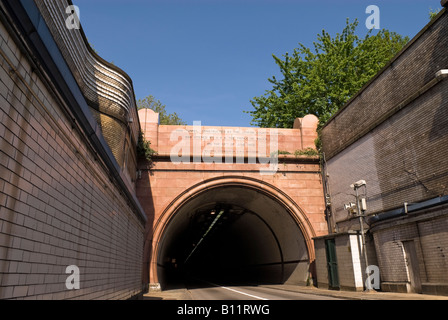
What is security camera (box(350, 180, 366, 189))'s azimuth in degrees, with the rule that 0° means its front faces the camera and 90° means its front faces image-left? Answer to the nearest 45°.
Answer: approximately 90°
